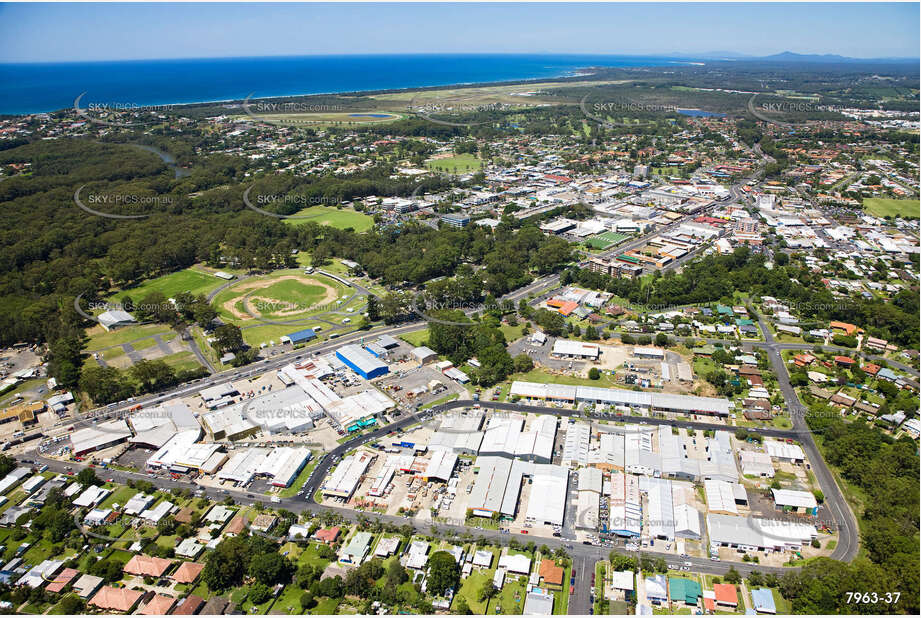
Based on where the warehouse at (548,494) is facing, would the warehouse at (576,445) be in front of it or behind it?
behind

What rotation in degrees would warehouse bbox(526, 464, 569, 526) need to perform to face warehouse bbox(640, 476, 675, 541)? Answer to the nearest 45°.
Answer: approximately 90° to its left

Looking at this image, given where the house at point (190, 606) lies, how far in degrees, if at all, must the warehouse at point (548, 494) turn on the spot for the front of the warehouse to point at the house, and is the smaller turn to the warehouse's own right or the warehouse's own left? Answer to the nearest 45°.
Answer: approximately 45° to the warehouse's own right

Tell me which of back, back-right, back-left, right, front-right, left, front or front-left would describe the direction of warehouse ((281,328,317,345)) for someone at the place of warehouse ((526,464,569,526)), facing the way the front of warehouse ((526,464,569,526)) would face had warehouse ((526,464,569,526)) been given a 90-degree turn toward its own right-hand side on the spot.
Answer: front-right

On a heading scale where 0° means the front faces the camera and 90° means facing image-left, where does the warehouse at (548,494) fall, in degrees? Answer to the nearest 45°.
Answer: approximately 0°

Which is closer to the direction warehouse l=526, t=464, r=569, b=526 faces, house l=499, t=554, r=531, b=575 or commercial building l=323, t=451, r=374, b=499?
the house

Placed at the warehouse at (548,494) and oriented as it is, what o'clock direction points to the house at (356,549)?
The house is roughly at 2 o'clock from the warehouse.

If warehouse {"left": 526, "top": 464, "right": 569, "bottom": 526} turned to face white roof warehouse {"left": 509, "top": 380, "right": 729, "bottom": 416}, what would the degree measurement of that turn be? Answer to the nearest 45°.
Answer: approximately 135° to its left

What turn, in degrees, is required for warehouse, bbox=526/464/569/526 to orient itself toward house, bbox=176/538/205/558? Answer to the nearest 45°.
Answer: approximately 90° to its right

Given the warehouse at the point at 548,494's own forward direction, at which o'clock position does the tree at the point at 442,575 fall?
The tree is roughly at 1 o'clock from the warehouse.

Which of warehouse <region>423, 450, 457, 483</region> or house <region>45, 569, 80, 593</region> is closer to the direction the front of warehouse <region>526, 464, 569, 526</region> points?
the house

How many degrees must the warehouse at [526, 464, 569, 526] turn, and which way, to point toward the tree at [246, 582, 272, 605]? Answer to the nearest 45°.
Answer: approximately 45° to its right

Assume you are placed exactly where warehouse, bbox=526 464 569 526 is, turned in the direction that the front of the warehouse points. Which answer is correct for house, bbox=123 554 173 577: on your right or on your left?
on your right

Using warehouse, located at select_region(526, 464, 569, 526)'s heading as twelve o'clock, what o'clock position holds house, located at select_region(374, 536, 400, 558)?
The house is roughly at 2 o'clock from the warehouse.

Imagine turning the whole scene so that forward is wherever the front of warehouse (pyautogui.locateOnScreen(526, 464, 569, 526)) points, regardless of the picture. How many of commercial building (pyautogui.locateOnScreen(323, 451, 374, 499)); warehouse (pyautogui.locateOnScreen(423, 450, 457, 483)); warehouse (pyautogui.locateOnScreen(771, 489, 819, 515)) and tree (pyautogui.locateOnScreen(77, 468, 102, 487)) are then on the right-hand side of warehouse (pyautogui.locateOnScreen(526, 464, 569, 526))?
3

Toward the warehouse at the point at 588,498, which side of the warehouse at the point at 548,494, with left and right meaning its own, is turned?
left

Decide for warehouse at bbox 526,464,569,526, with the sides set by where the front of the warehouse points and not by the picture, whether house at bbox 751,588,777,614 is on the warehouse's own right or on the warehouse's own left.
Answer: on the warehouse's own left
